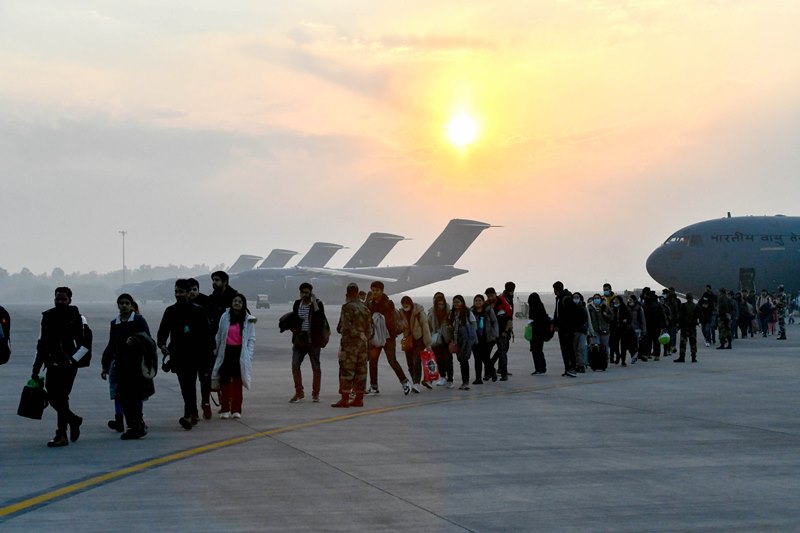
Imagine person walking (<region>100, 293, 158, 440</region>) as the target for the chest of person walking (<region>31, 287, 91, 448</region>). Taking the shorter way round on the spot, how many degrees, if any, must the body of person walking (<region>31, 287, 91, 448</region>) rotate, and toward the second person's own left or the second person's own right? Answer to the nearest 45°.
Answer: approximately 135° to the second person's own left

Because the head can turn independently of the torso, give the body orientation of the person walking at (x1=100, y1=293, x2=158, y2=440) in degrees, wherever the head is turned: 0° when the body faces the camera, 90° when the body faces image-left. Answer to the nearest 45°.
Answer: approximately 45°

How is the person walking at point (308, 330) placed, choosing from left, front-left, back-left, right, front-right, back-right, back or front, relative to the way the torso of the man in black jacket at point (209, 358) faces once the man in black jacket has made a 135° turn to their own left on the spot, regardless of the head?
front-left

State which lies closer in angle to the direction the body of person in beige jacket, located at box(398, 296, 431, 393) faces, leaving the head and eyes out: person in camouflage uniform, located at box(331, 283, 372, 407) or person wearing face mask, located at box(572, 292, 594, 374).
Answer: the person in camouflage uniform

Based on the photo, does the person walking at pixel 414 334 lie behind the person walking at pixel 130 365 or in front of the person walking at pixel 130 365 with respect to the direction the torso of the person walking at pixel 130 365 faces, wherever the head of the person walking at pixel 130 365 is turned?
behind

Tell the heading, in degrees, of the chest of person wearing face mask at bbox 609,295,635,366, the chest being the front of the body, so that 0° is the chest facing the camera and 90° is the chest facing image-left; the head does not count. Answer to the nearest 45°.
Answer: approximately 45°

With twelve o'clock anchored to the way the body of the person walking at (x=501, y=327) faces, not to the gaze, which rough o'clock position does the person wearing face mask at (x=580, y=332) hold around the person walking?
The person wearing face mask is roughly at 6 o'clock from the person walking.
